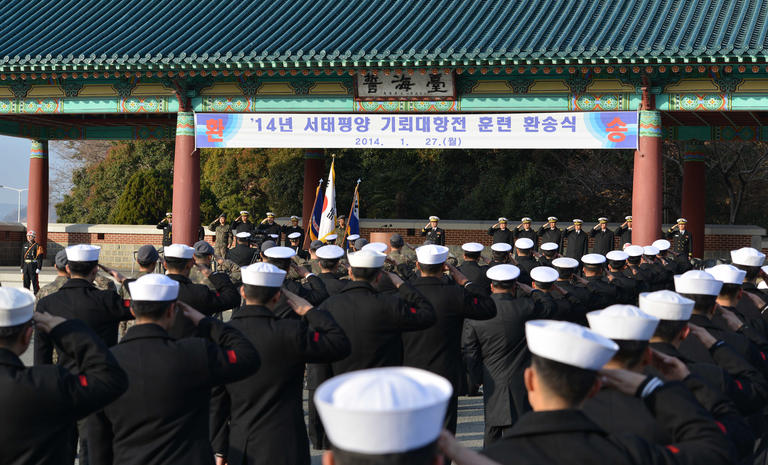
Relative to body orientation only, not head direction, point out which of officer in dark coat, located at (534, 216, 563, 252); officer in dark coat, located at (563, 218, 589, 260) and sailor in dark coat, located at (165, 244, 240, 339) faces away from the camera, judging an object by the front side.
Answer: sailor in dark coat, located at (165, 244, 240, 339)

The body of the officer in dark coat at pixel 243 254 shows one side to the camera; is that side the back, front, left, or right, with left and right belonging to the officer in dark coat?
back

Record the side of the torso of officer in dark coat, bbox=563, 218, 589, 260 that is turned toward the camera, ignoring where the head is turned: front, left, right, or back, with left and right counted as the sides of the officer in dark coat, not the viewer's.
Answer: front

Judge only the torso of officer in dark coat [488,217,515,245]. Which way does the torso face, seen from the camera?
toward the camera

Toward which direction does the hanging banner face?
toward the camera

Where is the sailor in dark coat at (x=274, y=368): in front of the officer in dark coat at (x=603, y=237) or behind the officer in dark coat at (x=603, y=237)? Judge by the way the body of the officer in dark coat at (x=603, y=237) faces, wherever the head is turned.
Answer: in front

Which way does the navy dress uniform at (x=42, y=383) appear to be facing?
away from the camera

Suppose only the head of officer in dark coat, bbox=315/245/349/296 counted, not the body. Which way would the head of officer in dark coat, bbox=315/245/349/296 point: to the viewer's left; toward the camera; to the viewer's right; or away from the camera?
away from the camera

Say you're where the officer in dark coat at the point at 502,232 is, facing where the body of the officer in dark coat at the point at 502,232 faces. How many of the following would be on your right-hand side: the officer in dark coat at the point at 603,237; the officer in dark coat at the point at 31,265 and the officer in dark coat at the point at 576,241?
1

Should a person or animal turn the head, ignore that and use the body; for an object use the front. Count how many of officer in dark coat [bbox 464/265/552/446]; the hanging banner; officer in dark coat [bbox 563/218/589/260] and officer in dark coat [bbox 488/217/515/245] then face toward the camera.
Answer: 3

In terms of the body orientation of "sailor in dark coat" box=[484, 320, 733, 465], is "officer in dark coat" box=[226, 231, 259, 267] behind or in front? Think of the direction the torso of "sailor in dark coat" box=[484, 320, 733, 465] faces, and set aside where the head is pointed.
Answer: in front

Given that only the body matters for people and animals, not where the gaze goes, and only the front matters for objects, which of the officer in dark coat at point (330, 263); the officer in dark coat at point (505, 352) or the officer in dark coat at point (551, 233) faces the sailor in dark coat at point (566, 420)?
the officer in dark coat at point (551, 233)

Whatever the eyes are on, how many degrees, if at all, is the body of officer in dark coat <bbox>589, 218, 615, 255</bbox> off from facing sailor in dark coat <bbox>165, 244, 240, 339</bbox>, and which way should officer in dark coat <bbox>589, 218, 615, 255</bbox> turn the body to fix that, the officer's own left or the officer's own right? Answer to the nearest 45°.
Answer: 0° — they already face them

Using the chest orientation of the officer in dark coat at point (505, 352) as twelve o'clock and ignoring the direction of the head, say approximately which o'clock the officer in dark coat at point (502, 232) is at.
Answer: the officer in dark coat at point (502, 232) is roughly at 12 o'clock from the officer in dark coat at point (505, 352).

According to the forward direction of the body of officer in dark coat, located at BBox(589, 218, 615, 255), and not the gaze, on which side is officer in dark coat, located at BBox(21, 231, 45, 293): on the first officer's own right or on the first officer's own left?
on the first officer's own right

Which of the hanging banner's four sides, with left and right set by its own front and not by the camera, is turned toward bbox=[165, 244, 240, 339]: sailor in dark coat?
front

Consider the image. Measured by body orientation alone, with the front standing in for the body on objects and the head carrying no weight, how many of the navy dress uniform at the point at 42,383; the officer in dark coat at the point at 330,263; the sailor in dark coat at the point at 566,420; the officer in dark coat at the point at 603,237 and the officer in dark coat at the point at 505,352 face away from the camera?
4

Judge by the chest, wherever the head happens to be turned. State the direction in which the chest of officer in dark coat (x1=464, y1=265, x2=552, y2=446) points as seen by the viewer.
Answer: away from the camera

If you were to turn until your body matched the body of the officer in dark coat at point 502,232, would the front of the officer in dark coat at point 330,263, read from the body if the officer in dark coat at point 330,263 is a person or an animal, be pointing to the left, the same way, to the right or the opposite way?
the opposite way

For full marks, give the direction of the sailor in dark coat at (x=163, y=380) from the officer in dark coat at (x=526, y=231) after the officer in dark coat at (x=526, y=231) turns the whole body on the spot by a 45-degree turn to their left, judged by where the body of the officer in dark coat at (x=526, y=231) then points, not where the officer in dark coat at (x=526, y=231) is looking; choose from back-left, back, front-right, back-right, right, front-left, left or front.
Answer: front-right

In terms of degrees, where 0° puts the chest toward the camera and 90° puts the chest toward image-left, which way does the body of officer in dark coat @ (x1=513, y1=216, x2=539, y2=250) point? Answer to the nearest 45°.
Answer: approximately 0°
